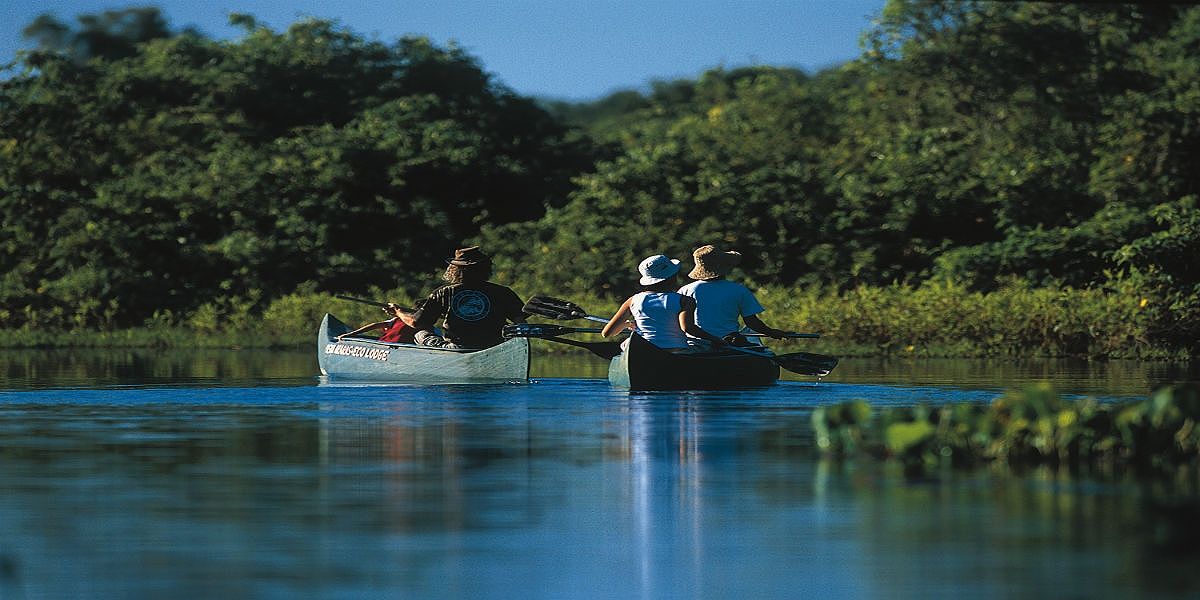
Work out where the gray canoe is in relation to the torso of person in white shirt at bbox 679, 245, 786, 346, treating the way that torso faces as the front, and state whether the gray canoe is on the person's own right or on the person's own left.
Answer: on the person's own left

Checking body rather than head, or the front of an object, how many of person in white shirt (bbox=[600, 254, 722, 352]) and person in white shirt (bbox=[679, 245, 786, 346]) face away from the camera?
2

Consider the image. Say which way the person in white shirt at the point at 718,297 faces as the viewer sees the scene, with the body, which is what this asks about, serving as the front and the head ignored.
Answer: away from the camera

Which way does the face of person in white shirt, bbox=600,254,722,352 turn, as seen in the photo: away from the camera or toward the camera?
away from the camera

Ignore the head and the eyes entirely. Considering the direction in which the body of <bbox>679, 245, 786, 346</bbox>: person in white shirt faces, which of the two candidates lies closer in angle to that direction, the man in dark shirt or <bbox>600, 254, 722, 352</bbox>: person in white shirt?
the man in dark shirt

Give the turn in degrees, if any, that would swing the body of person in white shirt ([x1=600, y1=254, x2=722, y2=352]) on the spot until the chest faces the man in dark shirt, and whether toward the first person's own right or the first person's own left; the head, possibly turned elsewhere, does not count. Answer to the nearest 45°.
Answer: approximately 45° to the first person's own left

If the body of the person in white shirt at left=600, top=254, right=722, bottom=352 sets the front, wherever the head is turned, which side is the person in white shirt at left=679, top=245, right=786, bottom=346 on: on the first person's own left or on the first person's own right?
on the first person's own right

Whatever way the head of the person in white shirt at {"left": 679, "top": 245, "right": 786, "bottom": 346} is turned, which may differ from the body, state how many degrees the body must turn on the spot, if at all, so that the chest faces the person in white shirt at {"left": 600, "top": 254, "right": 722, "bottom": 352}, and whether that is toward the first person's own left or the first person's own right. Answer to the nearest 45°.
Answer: approximately 135° to the first person's own left

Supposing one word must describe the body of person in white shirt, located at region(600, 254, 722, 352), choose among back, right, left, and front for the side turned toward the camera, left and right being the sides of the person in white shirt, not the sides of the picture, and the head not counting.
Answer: back

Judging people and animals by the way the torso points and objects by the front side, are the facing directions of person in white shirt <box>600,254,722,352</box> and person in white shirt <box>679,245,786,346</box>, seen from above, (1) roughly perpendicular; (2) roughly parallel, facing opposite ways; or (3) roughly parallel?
roughly parallel

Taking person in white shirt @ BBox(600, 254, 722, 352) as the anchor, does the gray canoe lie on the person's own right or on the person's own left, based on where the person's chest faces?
on the person's own left
